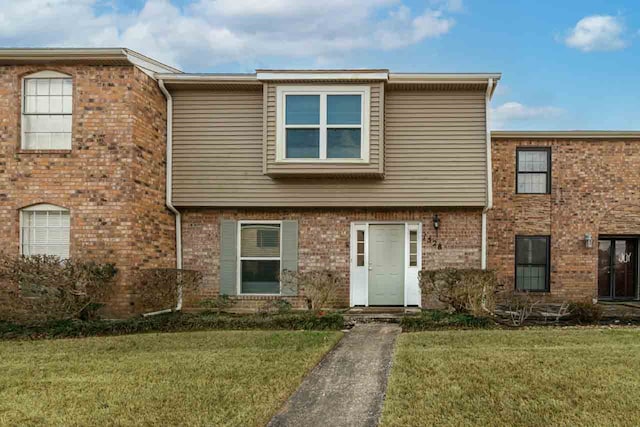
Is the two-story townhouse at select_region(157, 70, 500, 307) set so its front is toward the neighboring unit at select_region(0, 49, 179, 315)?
no

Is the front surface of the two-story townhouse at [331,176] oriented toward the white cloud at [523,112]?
no

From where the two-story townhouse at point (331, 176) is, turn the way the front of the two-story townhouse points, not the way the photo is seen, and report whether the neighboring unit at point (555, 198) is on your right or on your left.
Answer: on your left

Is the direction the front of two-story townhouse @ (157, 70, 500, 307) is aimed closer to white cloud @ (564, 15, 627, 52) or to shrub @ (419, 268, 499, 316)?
the shrub

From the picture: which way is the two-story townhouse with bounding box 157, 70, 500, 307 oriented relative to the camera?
toward the camera

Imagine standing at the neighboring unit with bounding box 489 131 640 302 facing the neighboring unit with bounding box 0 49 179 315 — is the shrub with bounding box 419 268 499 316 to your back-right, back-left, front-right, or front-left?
front-left

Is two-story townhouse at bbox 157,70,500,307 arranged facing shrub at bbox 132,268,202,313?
no
